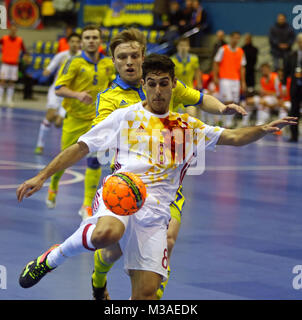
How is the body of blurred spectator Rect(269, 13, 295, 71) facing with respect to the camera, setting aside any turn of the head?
toward the camera

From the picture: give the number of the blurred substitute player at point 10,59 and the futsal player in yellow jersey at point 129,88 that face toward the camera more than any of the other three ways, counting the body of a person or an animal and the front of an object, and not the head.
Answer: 2

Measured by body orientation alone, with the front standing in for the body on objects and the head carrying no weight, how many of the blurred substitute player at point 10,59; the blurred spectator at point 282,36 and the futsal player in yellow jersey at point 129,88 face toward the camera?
3

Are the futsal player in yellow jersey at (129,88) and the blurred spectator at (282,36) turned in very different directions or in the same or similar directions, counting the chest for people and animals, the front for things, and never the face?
same or similar directions

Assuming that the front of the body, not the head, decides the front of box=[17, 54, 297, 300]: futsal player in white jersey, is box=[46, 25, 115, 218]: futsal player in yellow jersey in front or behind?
behind

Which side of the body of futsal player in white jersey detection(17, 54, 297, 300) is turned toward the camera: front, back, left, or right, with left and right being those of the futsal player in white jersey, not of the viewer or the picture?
front

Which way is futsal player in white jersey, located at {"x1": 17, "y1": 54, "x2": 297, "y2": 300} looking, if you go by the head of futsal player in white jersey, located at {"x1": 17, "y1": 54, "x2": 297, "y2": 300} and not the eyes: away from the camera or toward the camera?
toward the camera

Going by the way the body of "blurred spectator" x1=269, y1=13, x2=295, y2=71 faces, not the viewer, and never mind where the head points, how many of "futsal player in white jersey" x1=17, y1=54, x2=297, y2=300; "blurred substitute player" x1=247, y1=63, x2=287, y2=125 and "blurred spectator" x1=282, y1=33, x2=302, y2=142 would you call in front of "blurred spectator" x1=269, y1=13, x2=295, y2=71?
3

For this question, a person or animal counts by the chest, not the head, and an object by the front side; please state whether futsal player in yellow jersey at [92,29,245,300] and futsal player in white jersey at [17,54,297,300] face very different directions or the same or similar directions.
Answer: same or similar directions

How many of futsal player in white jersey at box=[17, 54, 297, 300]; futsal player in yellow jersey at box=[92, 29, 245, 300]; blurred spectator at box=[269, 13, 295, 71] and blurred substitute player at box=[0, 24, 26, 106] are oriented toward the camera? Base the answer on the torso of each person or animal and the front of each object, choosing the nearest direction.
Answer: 4

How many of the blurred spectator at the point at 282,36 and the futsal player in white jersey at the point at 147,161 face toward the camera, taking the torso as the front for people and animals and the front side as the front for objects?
2

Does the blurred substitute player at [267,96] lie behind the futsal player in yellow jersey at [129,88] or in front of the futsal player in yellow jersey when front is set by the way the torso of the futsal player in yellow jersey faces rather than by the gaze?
behind

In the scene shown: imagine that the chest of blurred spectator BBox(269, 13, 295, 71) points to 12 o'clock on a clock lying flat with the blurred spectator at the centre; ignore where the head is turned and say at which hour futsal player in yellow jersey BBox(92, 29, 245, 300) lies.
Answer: The futsal player in yellow jersey is roughly at 12 o'clock from the blurred spectator.

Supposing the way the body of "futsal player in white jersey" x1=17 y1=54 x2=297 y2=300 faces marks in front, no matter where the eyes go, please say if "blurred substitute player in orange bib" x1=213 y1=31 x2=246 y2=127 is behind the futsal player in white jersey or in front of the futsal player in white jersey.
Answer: behind

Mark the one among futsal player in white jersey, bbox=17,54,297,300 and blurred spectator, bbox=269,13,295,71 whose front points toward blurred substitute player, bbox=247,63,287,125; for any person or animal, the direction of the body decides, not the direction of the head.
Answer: blurred spectator, bbox=269,13,295,71

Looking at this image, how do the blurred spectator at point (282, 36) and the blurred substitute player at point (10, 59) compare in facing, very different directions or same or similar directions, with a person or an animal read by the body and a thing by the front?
same or similar directions
